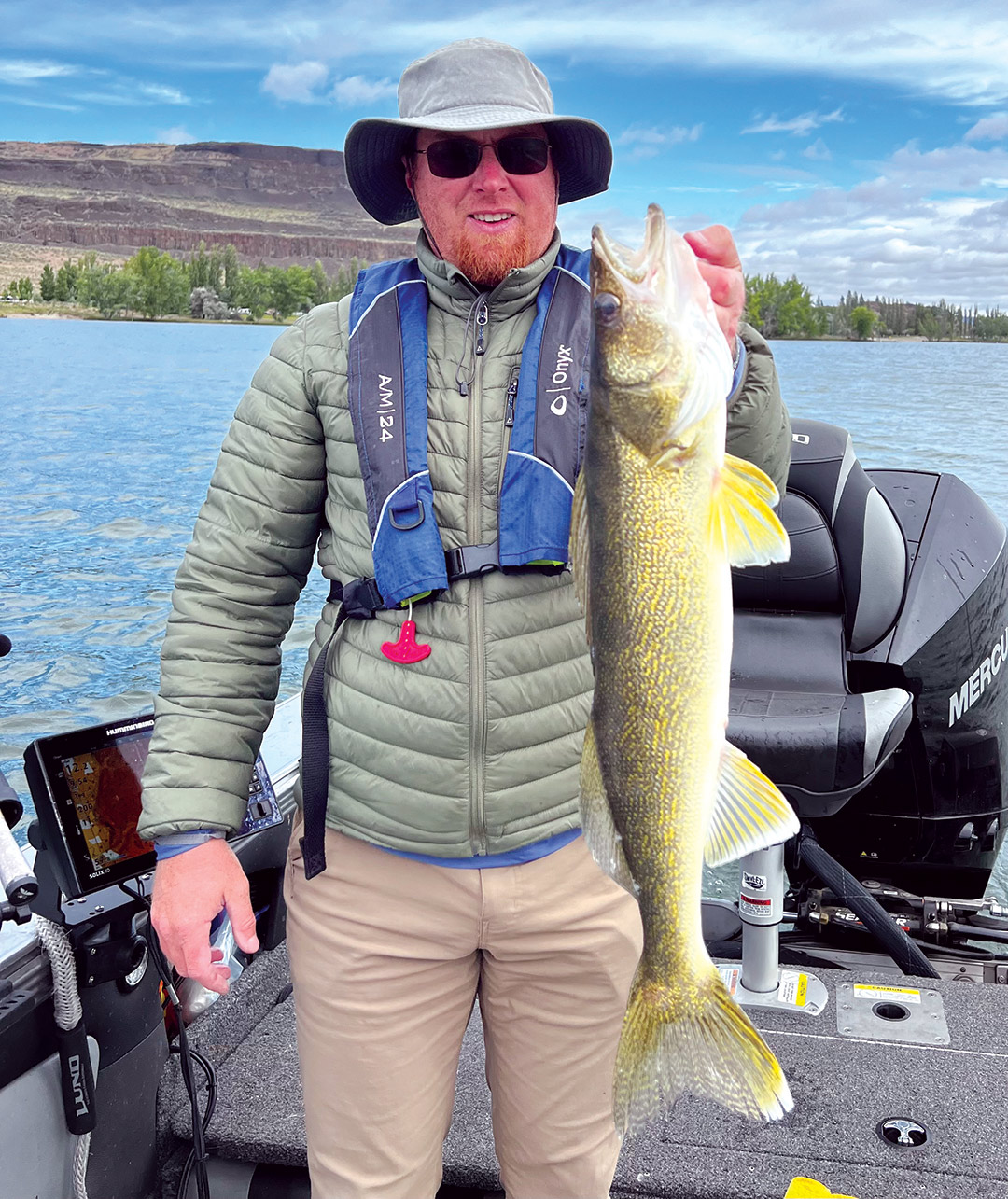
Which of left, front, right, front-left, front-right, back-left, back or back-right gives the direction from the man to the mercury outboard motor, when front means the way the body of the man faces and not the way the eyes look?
back-left

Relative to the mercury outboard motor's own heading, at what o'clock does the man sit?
The man is roughly at 11 o'clock from the mercury outboard motor.

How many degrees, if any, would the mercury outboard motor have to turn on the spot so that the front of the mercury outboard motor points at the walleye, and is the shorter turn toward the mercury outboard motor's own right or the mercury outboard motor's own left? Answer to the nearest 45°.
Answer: approximately 45° to the mercury outboard motor's own left

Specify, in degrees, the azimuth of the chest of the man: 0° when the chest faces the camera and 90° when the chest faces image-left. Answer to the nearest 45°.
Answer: approximately 0°

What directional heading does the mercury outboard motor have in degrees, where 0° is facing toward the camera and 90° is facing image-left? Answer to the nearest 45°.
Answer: approximately 45°
